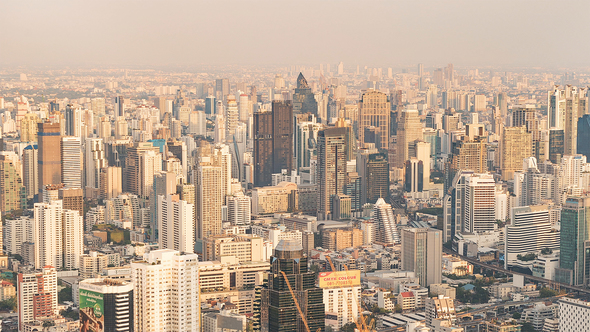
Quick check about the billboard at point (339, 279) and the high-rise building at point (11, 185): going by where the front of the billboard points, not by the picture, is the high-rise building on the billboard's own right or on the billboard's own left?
on the billboard's own right

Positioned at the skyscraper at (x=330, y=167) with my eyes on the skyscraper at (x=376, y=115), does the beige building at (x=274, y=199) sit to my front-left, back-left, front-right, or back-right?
back-left

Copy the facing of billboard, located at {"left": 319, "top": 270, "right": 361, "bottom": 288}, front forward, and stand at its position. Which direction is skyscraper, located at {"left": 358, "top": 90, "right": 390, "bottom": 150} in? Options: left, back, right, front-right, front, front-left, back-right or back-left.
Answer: back

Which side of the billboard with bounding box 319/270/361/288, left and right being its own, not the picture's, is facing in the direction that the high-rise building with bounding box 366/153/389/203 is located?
back

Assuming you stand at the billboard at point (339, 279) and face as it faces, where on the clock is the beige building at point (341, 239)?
The beige building is roughly at 6 o'clock from the billboard.

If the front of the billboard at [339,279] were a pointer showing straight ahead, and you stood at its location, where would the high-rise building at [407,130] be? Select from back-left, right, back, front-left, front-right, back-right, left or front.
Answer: back

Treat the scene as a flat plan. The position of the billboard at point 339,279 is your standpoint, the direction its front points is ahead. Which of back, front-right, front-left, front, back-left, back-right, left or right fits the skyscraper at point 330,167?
back

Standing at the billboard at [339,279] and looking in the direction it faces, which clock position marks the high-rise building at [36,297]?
The high-rise building is roughly at 3 o'clock from the billboard.

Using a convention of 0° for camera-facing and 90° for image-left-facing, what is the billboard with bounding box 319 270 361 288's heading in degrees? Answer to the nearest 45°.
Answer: approximately 0°

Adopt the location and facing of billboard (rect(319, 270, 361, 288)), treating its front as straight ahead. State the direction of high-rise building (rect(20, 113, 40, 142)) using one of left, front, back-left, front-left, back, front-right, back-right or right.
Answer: back-right

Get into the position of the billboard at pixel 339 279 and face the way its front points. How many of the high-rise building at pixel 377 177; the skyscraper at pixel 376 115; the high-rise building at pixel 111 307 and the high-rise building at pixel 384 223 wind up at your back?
3
